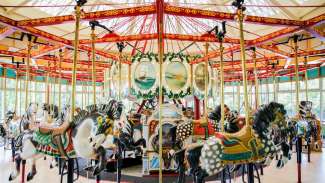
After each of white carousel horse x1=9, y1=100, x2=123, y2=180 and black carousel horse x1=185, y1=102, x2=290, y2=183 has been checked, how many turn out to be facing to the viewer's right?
2

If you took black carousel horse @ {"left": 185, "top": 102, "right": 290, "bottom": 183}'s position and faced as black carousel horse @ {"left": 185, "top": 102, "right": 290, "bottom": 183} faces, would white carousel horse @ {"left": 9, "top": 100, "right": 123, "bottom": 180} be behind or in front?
behind

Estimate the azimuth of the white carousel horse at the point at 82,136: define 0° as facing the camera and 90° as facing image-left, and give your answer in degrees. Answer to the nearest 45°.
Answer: approximately 270°

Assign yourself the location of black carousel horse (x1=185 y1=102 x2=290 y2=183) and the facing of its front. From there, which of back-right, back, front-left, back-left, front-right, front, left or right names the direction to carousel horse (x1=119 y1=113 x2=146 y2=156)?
back-left

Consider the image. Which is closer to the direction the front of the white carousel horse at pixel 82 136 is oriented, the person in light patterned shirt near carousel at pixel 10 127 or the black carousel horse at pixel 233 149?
the black carousel horse

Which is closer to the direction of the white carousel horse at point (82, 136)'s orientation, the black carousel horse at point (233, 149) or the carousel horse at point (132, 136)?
the black carousel horse

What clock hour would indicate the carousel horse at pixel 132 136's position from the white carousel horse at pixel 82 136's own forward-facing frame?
The carousel horse is roughly at 10 o'clock from the white carousel horse.

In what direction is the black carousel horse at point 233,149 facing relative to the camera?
to the viewer's right

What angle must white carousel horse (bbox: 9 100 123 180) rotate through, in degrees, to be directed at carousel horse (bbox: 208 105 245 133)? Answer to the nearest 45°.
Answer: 0° — it already faces it

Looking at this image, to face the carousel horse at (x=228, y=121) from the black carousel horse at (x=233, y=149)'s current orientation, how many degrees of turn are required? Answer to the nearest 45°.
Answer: approximately 90° to its left
